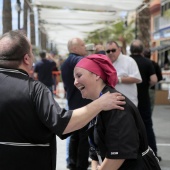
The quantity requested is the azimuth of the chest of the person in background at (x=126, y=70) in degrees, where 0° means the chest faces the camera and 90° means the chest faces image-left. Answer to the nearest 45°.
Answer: approximately 45°

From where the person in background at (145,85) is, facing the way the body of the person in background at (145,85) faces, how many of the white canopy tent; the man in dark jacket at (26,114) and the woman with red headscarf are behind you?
2

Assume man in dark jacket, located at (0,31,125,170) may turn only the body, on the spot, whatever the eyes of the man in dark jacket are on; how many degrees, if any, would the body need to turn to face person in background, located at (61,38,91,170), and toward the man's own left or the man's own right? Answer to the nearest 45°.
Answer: approximately 45° to the man's own left

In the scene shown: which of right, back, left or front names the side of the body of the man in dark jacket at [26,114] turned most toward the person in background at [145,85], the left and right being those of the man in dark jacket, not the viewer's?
front

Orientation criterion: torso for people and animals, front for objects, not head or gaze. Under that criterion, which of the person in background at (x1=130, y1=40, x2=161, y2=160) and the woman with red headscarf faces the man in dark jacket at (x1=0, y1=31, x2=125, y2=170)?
the woman with red headscarf

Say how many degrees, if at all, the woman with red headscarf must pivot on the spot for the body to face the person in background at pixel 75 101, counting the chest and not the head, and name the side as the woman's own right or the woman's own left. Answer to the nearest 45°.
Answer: approximately 90° to the woman's own right

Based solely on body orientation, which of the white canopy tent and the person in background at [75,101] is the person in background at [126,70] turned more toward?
the person in background

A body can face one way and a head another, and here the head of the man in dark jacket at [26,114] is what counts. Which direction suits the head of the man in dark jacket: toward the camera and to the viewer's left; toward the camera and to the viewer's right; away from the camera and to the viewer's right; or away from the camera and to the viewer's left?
away from the camera and to the viewer's right

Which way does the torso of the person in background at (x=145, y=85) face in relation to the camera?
away from the camera

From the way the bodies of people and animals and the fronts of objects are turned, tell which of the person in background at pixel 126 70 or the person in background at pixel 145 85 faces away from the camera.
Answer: the person in background at pixel 145 85

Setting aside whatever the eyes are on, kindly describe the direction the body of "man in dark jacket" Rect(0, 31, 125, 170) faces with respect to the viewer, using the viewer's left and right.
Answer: facing away from the viewer and to the right of the viewer
